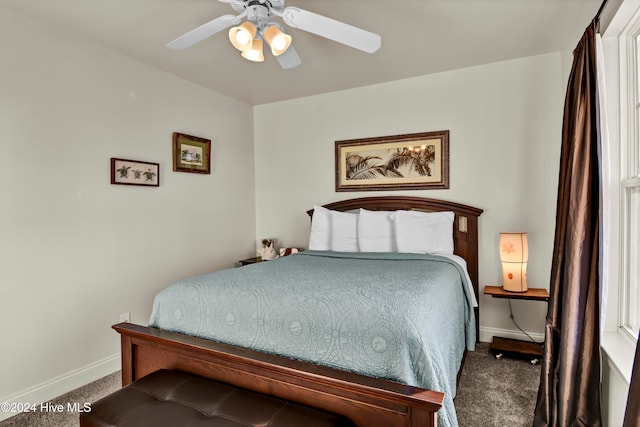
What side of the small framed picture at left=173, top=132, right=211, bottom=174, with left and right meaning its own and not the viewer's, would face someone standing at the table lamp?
front

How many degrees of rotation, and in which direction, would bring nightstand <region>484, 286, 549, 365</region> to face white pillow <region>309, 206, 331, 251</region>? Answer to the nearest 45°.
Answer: approximately 90° to its right

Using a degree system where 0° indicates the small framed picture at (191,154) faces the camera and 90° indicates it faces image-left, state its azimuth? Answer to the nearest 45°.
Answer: approximately 315°

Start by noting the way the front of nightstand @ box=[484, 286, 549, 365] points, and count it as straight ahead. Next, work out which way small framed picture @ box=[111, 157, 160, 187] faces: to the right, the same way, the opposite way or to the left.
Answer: to the left

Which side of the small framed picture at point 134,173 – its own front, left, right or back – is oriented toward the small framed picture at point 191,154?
left

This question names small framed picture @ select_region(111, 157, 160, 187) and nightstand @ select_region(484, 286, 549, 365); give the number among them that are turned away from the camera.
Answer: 0

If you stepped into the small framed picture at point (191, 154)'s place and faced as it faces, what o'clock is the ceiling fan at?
The ceiling fan is roughly at 1 o'clock from the small framed picture.

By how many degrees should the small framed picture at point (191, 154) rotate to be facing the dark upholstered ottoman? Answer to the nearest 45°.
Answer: approximately 45° to its right

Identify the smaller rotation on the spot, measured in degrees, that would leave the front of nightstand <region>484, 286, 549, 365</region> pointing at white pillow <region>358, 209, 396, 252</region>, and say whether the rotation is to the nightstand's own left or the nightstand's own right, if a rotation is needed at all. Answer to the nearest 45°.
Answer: approximately 90° to the nightstand's own right

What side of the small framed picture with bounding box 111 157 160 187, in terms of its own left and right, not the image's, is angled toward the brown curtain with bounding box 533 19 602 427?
front

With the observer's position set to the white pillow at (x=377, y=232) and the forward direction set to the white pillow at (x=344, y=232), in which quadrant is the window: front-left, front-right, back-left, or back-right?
back-left

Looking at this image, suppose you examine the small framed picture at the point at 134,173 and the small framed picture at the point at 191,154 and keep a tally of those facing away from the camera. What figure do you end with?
0

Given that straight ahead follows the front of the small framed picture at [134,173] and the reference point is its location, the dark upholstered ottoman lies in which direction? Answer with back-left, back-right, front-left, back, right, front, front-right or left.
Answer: front-right

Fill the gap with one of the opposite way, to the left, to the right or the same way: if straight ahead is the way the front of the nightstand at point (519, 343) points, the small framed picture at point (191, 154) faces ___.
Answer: to the left

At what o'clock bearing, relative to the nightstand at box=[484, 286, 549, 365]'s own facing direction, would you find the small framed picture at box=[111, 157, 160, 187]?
The small framed picture is roughly at 2 o'clock from the nightstand.

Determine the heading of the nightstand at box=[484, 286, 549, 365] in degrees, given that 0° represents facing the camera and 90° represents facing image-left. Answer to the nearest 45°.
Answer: approximately 0°
